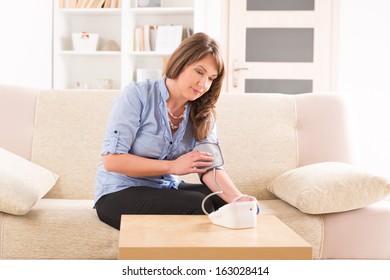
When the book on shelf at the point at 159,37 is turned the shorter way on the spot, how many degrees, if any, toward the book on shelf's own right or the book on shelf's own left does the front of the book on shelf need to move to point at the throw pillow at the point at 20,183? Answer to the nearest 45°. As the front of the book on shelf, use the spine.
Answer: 0° — it already faces it

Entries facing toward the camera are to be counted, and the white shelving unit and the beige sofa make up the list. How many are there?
2

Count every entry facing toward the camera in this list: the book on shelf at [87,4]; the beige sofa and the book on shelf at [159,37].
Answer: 3

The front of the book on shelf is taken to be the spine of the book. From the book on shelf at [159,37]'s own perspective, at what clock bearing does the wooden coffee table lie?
The wooden coffee table is roughly at 12 o'clock from the book on shelf.

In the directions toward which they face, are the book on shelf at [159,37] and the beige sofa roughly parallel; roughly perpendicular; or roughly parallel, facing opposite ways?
roughly parallel

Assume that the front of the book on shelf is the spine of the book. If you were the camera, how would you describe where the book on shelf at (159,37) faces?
facing the viewer

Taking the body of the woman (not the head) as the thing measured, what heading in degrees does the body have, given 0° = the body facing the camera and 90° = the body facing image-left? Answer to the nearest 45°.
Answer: approximately 315°

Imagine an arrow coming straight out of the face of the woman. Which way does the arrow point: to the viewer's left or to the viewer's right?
to the viewer's right

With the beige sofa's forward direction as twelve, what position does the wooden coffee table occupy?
The wooden coffee table is roughly at 12 o'clock from the beige sofa.

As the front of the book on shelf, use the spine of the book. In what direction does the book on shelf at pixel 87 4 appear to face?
toward the camera

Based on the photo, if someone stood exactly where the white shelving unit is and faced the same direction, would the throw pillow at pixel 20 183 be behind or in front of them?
in front
